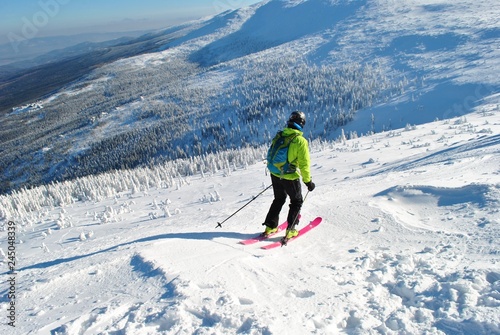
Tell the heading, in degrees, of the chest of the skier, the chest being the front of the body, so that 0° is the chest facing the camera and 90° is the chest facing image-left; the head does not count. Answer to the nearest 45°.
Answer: approximately 225°

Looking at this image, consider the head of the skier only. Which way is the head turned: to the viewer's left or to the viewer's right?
to the viewer's right
